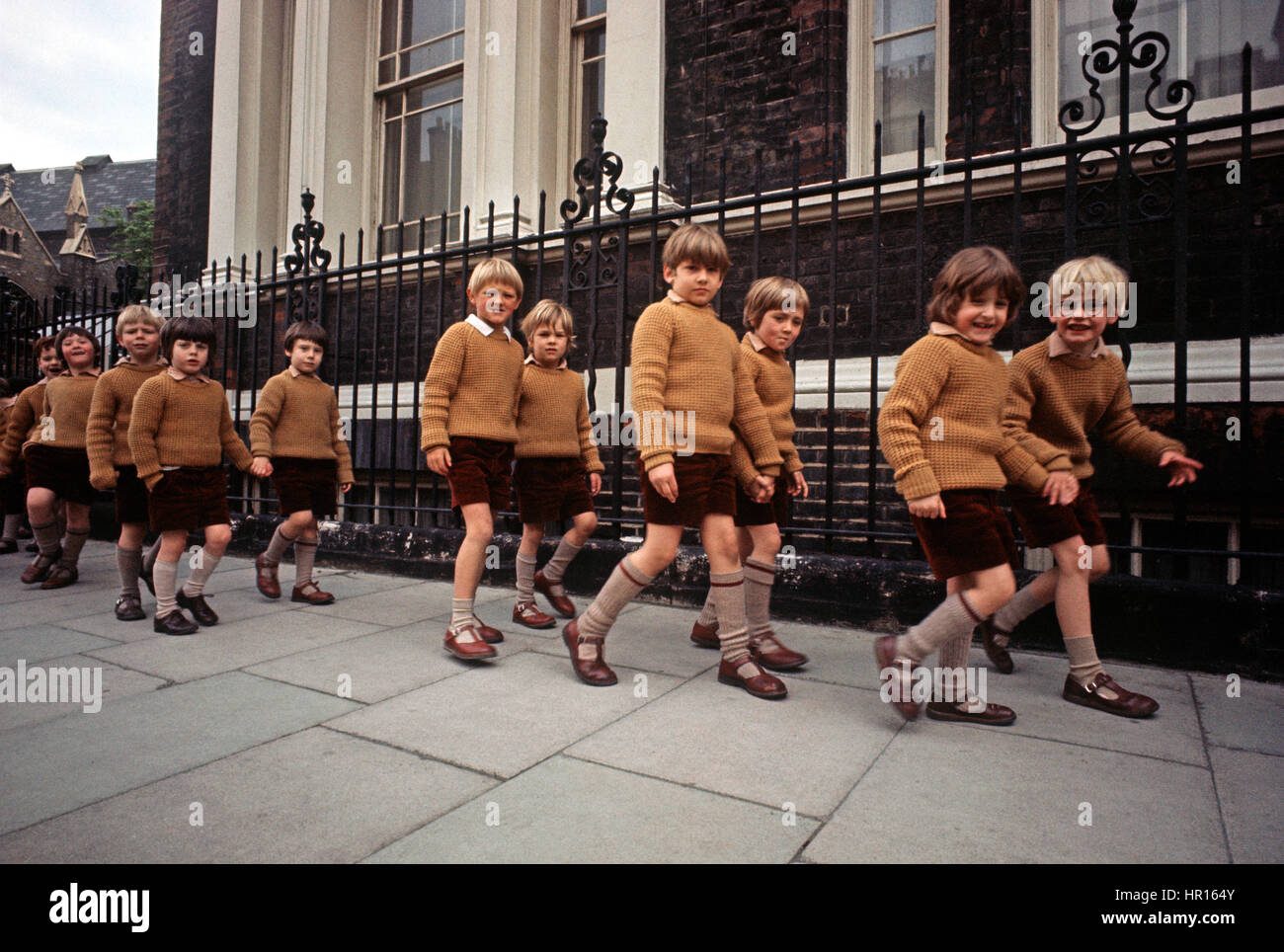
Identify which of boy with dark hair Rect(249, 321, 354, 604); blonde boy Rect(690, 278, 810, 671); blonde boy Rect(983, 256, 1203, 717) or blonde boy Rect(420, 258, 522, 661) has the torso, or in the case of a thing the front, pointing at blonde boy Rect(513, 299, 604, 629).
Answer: the boy with dark hair

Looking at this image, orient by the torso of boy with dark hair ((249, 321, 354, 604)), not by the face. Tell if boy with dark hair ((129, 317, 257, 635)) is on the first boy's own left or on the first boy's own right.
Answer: on the first boy's own right

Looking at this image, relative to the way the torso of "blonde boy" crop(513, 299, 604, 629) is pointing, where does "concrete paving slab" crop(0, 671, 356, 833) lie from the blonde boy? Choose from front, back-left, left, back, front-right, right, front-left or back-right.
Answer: right

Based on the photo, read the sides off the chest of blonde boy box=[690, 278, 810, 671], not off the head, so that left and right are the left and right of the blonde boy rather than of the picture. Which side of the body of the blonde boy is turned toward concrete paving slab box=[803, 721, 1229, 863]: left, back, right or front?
front

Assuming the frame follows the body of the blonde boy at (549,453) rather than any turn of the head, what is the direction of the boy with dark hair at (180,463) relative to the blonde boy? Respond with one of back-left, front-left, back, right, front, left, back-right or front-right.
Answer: back-right

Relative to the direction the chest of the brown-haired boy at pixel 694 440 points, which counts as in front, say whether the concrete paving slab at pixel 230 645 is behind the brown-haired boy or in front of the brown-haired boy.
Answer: behind

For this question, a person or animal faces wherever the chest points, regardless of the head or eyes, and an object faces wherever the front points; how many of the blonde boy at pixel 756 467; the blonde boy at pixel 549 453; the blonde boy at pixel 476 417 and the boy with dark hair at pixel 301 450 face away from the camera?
0

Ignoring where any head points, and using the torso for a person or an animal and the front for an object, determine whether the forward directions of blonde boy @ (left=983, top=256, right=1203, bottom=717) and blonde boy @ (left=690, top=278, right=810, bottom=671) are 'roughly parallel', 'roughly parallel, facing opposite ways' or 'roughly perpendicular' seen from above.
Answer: roughly parallel

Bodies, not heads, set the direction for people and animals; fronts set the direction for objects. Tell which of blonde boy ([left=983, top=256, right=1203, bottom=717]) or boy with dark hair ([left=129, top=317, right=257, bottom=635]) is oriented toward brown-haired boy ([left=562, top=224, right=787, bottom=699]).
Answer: the boy with dark hair

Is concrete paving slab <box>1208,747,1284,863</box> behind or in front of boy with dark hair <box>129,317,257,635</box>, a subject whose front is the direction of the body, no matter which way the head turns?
in front

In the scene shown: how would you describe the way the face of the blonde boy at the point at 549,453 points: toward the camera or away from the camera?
toward the camera

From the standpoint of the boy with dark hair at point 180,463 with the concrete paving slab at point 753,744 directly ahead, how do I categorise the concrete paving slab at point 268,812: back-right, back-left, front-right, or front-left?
front-right

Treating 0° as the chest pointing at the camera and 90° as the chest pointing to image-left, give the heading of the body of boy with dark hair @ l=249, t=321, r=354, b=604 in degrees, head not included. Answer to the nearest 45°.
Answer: approximately 315°

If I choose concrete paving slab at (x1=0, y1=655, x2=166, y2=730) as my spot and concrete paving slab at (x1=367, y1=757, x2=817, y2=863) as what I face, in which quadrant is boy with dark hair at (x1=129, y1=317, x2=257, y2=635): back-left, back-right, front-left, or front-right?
back-left

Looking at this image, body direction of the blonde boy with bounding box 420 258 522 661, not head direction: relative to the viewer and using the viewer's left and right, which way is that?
facing the viewer and to the right of the viewer

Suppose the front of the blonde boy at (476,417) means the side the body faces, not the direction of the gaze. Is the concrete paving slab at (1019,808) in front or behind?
in front

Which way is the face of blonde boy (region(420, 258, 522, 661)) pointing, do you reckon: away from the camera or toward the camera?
toward the camera

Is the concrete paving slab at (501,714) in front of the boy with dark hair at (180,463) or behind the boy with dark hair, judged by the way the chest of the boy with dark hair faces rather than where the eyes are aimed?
in front

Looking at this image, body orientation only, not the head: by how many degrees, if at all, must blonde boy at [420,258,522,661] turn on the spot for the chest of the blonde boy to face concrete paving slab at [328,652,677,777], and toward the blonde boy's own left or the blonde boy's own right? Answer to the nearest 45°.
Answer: approximately 45° to the blonde boy's own right

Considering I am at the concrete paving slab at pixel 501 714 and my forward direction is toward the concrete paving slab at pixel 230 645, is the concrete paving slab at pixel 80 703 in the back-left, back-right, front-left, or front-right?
front-left

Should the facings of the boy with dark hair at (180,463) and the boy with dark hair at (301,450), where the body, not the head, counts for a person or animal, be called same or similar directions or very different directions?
same or similar directions
